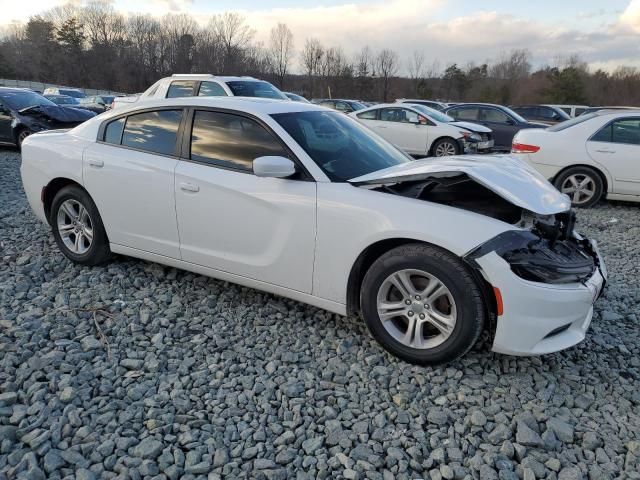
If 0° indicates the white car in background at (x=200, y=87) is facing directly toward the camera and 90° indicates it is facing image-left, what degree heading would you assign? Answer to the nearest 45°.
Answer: approximately 315°

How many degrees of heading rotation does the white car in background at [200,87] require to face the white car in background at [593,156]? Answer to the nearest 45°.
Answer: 0° — it already faces it

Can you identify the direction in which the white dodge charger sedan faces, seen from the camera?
facing the viewer and to the right of the viewer

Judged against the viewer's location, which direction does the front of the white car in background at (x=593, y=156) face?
facing to the right of the viewer

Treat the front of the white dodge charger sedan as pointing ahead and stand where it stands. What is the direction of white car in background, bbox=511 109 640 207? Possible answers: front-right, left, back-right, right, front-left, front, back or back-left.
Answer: left
